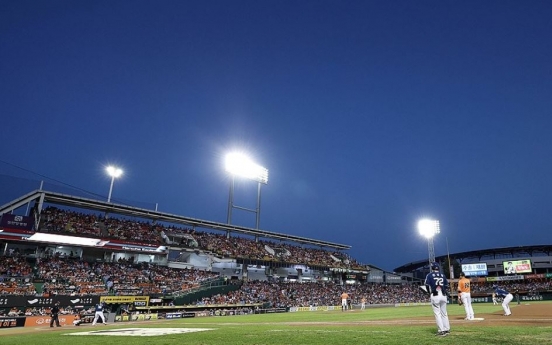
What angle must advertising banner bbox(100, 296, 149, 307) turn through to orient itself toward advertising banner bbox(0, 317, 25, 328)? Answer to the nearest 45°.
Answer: approximately 45° to its right

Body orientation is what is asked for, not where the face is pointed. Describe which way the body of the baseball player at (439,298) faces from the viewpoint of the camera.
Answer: away from the camera

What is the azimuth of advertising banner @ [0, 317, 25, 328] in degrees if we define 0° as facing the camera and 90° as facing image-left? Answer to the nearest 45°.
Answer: approximately 0°

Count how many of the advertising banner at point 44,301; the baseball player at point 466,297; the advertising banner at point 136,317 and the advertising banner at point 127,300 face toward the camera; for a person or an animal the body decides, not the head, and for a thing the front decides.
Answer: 3

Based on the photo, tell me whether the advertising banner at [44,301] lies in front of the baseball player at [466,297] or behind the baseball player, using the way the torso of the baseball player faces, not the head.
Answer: in front

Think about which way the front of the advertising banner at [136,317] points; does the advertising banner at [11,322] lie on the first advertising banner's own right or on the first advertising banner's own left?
on the first advertising banner's own right

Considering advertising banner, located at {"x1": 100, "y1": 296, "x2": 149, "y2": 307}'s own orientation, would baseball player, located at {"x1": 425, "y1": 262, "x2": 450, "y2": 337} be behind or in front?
in front

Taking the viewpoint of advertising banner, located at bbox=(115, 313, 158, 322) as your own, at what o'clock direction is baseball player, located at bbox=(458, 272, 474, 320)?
The baseball player is roughly at 11 o'clock from the advertising banner.

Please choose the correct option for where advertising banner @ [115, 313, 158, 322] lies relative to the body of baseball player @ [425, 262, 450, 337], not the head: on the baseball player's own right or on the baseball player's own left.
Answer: on the baseball player's own left

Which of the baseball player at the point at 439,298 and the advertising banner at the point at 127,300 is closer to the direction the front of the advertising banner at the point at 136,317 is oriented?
the baseball player

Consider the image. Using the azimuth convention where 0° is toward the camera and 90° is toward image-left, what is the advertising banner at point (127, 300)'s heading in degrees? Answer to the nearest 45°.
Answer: approximately 0°
